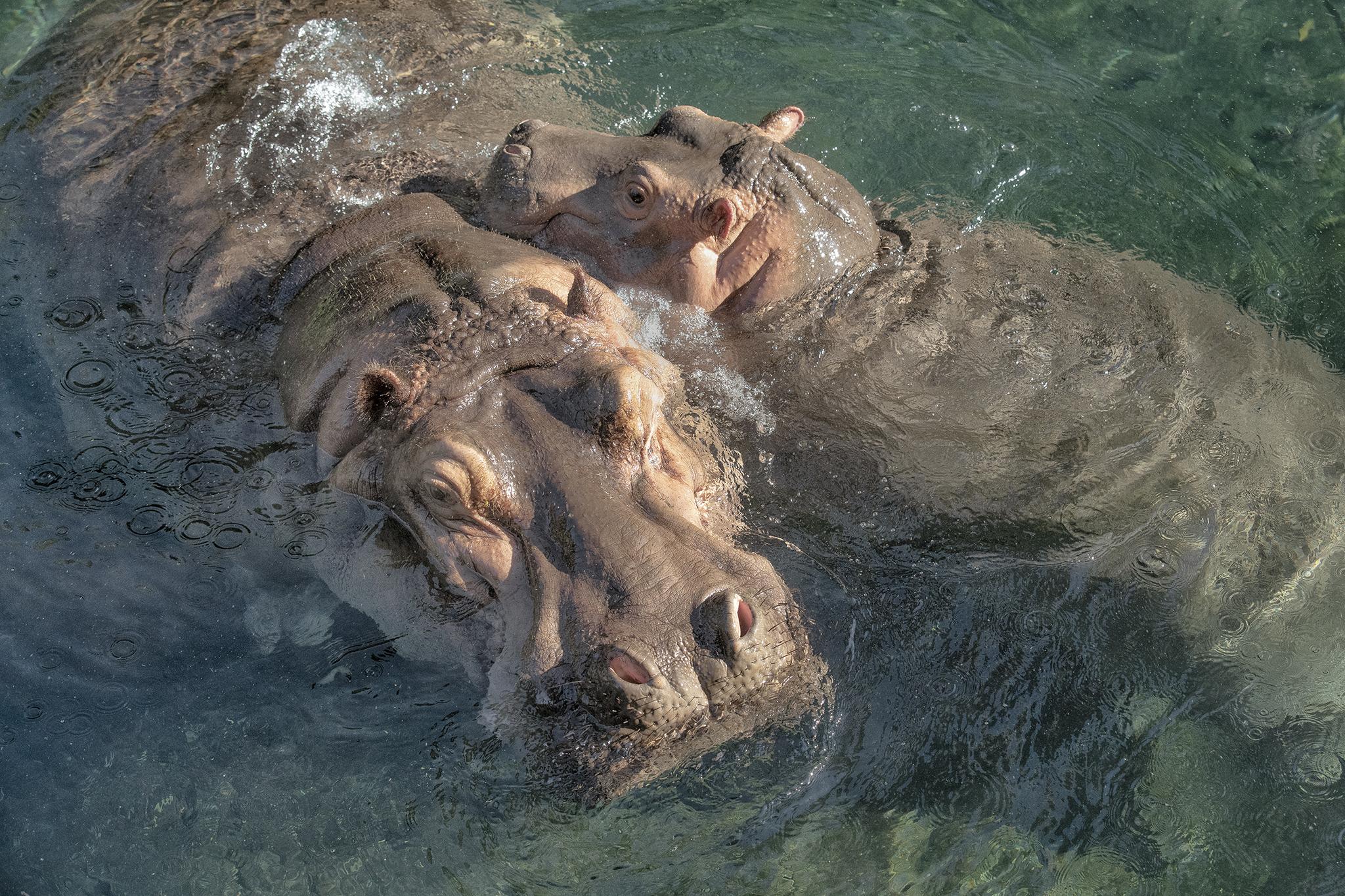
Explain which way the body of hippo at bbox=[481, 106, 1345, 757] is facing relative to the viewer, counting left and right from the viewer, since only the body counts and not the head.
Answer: facing away from the viewer and to the left of the viewer
